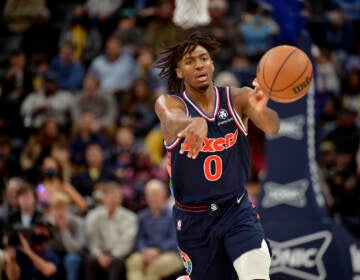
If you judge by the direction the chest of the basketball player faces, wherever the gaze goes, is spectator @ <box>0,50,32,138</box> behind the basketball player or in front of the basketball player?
behind

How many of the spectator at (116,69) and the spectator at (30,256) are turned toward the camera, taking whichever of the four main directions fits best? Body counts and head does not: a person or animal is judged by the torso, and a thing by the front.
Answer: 2

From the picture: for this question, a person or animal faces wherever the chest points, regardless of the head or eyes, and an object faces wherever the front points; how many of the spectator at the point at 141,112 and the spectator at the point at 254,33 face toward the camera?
2

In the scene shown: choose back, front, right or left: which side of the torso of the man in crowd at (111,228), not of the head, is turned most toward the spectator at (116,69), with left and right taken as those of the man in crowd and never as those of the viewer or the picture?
back

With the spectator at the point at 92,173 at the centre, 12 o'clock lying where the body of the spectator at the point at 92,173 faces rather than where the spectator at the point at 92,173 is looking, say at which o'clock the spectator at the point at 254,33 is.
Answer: the spectator at the point at 254,33 is roughly at 8 o'clock from the spectator at the point at 92,173.

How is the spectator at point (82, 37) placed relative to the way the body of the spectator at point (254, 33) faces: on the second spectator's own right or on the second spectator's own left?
on the second spectator's own right

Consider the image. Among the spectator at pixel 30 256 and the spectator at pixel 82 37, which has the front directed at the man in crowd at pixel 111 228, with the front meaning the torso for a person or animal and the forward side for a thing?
the spectator at pixel 82 37
